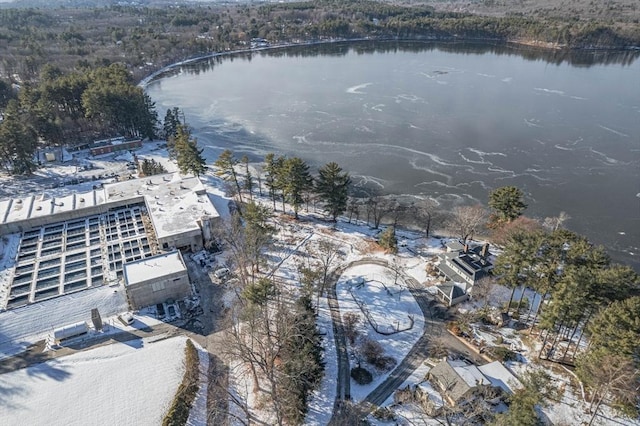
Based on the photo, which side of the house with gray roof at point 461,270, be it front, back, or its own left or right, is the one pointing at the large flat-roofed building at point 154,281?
front

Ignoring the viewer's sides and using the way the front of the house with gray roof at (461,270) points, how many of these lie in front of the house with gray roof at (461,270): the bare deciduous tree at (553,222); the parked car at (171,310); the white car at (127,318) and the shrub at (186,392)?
3

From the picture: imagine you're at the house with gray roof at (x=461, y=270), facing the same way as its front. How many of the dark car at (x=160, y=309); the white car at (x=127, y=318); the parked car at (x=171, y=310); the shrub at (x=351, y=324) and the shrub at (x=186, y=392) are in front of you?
5

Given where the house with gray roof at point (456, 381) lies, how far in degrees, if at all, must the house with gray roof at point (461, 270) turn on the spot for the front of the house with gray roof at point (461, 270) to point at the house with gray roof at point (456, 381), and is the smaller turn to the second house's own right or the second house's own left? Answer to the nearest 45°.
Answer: approximately 45° to the second house's own left

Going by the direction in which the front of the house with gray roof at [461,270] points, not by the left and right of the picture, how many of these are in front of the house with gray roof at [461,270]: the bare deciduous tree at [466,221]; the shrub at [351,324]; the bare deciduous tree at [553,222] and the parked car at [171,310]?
2

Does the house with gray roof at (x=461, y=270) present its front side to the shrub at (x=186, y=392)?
yes

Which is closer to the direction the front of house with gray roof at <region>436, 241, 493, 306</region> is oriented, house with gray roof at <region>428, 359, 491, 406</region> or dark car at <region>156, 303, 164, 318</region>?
the dark car

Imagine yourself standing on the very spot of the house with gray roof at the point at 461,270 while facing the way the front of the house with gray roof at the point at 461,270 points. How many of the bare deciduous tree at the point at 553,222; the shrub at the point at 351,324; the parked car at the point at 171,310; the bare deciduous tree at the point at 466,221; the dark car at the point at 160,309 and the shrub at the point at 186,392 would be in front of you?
4

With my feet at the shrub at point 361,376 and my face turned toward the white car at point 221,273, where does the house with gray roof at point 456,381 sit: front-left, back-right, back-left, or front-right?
back-right

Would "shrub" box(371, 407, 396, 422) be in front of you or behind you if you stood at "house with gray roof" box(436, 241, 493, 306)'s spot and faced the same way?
in front

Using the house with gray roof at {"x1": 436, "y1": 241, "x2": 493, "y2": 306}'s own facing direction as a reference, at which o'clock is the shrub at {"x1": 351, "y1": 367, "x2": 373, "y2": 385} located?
The shrub is roughly at 11 o'clock from the house with gray roof.

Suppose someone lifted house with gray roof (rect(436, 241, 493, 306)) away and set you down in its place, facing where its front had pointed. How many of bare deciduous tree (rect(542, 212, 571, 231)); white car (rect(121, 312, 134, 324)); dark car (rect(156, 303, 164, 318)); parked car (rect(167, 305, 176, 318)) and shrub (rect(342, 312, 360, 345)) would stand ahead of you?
4

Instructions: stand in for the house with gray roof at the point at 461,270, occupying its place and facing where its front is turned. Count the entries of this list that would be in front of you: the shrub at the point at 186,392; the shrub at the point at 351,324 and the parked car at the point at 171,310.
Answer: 3

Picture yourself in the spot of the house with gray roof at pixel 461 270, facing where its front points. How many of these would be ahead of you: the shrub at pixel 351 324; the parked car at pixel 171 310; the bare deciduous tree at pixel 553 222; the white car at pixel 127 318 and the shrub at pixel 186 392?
4

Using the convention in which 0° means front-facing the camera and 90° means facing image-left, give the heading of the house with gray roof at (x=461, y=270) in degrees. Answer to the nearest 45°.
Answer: approximately 45°

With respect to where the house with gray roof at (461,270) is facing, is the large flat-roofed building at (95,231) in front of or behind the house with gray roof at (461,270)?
in front

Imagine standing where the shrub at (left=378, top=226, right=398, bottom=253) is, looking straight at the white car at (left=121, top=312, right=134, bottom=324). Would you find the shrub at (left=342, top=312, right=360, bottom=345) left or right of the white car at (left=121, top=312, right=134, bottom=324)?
left

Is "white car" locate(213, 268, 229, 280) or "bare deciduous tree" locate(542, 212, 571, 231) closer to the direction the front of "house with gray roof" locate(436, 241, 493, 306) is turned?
the white car

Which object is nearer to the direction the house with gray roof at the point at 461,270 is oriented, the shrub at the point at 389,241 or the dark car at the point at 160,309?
the dark car

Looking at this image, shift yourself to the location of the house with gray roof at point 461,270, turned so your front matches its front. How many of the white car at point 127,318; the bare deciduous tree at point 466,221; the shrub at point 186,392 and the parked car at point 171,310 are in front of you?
3
